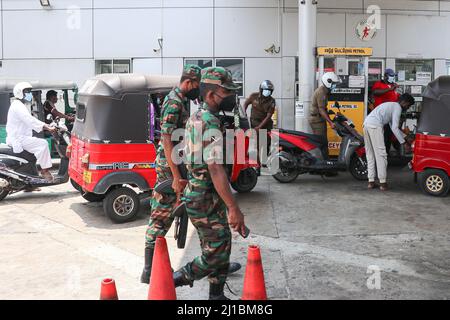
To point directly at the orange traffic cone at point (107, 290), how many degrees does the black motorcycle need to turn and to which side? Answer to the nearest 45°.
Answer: approximately 90° to its right

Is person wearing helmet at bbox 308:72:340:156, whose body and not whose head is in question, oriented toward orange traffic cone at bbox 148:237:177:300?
no

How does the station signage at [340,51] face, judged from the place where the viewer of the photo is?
facing the viewer

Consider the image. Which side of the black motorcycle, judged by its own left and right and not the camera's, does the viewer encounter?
right

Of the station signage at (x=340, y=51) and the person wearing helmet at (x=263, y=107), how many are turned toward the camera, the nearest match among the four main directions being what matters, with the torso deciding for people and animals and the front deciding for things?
2

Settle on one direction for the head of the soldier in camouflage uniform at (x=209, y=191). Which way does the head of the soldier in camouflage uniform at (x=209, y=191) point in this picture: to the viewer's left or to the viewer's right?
to the viewer's right

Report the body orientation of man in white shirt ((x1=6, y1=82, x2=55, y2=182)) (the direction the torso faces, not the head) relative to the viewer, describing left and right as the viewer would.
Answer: facing to the right of the viewer

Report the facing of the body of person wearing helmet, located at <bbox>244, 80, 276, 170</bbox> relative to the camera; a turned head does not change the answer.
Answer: toward the camera

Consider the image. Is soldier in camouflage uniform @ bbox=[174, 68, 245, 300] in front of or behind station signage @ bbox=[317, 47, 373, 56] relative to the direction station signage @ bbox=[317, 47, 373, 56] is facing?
in front

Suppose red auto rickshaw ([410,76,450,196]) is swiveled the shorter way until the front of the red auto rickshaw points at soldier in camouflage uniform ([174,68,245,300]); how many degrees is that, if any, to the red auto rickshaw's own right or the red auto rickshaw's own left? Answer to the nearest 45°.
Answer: approximately 90° to the red auto rickshaw's own right
